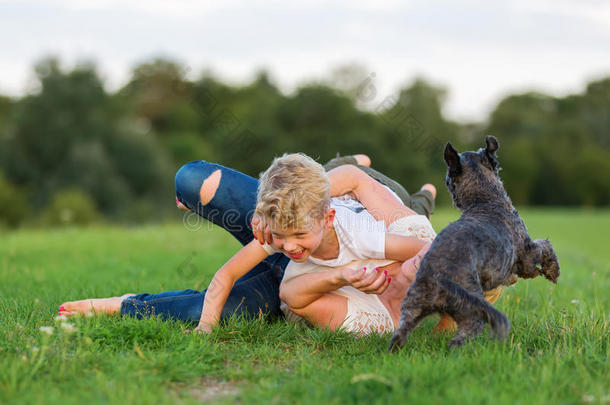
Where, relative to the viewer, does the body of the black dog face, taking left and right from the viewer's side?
facing away from the viewer and to the right of the viewer

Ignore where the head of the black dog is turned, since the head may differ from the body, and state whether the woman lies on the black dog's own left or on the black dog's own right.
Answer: on the black dog's own left

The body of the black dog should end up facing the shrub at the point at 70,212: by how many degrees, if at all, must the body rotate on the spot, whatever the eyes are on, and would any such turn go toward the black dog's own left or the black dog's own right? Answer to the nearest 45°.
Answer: approximately 90° to the black dog's own left

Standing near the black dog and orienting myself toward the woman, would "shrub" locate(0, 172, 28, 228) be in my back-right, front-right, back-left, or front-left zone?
front-right

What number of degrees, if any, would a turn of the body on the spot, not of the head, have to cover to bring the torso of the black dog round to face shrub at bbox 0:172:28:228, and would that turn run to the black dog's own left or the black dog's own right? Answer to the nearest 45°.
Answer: approximately 90° to the black dog's own left

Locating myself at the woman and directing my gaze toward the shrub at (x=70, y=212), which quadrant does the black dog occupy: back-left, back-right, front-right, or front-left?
back-right

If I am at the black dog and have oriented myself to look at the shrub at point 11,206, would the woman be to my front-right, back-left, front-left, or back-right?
front-left
